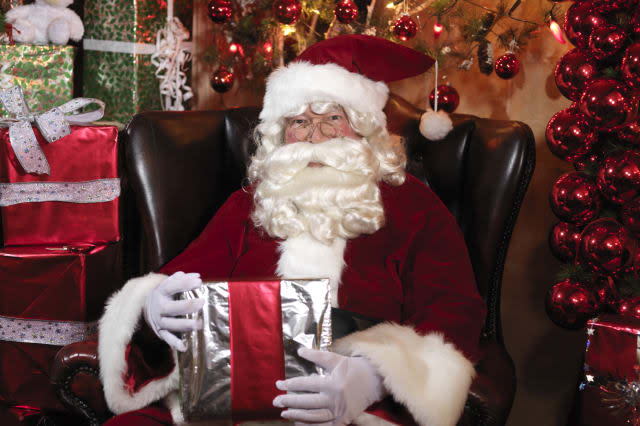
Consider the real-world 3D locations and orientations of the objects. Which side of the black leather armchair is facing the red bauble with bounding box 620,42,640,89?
left

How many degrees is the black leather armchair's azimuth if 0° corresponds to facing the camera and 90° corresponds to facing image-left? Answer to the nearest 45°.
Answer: approximately 0°

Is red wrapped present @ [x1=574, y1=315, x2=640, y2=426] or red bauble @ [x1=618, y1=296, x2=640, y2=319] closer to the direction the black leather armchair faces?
the red wrapped present

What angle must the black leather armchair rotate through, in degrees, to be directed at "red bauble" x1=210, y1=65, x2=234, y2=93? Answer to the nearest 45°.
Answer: approximately 135° to its right

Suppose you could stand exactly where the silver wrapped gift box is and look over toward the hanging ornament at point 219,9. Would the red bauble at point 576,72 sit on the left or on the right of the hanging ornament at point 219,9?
right

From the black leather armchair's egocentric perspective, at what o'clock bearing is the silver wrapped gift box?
The silver wrapped gift box is roughly at 1 o'clock from the black leather armchair.

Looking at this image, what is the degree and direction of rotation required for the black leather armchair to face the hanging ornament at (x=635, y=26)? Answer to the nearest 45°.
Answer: approximately 90° to its left

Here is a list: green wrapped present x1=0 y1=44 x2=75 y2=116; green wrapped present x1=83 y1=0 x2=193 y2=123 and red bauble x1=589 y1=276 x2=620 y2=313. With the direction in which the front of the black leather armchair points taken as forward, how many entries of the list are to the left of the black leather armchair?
1

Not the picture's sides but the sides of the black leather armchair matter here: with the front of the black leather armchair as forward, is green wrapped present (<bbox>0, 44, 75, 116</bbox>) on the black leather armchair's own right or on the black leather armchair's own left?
on the black leather armchair's own right
